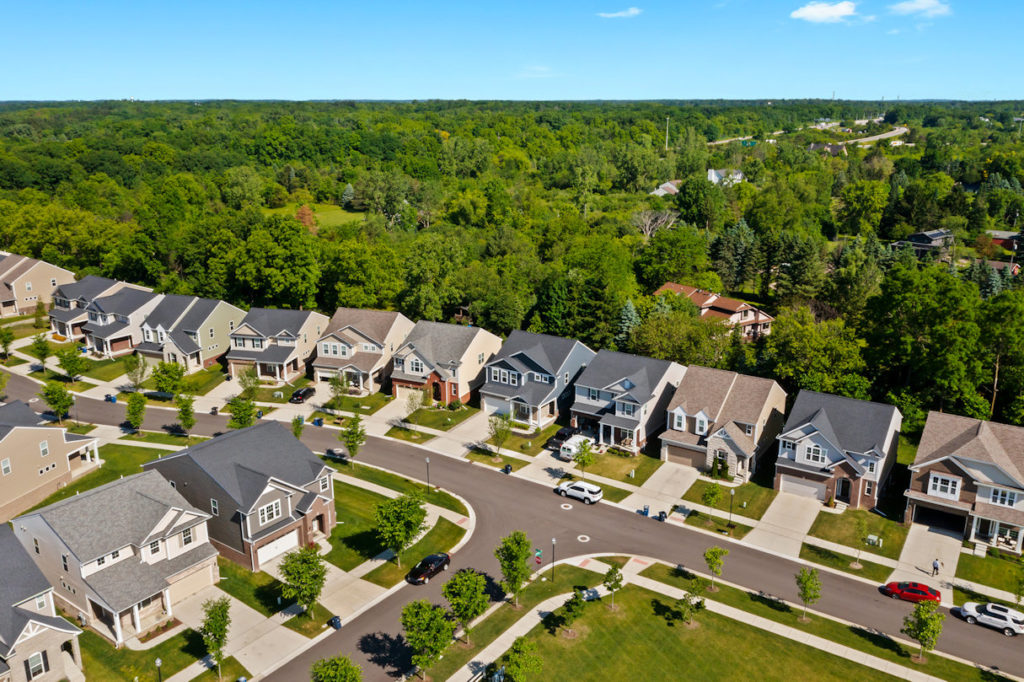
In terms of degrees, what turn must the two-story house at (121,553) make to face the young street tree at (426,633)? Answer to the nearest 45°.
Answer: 0° — it already faces it

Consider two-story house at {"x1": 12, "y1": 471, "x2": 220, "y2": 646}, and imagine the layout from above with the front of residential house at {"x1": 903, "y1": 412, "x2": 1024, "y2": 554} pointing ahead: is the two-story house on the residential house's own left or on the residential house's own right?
on the residential house's own right

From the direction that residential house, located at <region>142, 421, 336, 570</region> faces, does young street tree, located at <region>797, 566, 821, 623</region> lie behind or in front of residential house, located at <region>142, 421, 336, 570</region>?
in front

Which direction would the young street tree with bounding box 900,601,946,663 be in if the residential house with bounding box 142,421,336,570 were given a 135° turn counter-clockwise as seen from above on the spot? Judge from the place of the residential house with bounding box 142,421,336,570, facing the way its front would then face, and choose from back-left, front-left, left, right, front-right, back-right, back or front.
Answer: back-right

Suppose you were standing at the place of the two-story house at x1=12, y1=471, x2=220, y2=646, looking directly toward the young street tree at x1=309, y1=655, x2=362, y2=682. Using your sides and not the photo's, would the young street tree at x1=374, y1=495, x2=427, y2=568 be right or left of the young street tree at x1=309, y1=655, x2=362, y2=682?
left

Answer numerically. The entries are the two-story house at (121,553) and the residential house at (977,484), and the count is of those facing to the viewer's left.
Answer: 0

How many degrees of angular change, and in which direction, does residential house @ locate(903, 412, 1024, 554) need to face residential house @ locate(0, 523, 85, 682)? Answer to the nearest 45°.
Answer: approximately 45° to its right

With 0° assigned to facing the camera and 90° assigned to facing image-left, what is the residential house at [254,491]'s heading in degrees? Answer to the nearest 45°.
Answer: approximately 315°

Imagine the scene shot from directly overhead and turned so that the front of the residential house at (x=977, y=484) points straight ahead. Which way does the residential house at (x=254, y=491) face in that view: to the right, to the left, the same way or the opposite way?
to the left

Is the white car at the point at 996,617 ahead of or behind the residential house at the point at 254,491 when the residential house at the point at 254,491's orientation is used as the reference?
ahead

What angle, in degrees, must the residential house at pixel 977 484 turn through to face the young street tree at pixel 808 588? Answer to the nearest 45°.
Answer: approximately 45° to its right

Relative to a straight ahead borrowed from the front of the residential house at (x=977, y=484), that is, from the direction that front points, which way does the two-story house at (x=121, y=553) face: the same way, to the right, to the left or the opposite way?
to the left

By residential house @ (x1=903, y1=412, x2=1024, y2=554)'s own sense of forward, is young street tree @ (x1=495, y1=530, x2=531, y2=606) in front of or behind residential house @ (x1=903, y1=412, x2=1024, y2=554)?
in front

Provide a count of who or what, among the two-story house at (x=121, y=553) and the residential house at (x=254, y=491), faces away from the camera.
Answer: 0

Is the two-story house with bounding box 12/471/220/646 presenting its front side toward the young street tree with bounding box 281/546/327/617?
yes

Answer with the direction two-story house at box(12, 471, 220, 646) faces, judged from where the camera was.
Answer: facing the viewer and to the right of the viewer

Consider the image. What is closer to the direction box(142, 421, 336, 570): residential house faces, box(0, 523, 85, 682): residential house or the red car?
the red car
